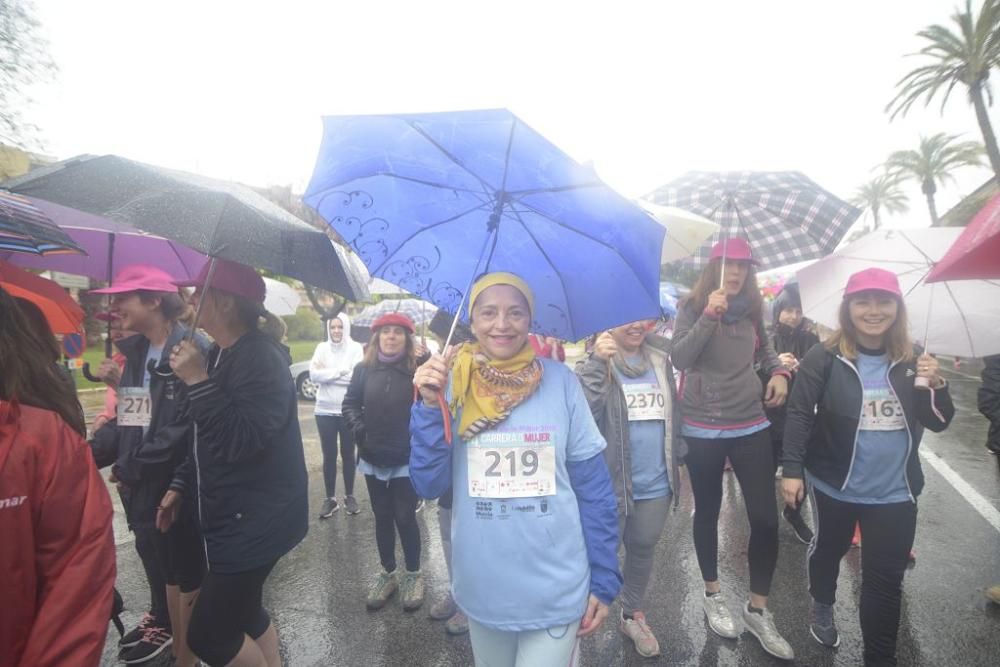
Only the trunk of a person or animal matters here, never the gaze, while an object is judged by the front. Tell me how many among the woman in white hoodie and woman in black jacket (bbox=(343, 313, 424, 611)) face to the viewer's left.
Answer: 0

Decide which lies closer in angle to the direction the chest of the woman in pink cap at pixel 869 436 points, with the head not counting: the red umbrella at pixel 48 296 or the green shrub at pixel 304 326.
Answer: the red umbrella

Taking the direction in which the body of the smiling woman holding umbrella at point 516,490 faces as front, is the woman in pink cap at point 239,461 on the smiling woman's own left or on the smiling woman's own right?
on the smiling woman's own right

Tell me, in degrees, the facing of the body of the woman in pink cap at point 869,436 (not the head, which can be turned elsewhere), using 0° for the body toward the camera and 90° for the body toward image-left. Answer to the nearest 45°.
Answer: approximately 0°

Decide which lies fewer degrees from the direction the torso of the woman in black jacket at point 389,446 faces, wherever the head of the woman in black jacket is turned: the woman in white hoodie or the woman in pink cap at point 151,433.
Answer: the woman in pink cap

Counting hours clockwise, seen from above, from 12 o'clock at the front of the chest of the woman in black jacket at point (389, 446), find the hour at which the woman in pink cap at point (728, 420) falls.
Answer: The woman in pink cap is roughly at 10 o'clock from the woman in black jacket.
